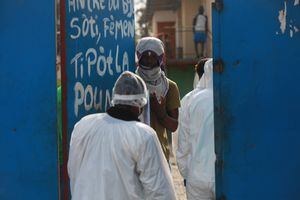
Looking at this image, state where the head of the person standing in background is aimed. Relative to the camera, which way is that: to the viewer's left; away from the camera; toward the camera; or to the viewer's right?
toward the camera

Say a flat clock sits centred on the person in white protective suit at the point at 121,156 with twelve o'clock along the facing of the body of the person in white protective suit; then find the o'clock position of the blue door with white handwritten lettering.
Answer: The blue door with white handwritten lettering is roughly at 10 o'clock from the person in white protective suit.

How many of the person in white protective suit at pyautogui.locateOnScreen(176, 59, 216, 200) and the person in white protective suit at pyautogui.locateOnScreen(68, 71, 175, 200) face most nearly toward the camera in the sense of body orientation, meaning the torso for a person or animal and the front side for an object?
0

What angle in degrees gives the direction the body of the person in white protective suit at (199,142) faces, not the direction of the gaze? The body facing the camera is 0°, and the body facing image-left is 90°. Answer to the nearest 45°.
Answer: approximately 135°

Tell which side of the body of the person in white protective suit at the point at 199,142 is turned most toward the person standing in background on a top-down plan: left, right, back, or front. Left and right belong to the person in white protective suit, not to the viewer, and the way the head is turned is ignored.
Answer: front

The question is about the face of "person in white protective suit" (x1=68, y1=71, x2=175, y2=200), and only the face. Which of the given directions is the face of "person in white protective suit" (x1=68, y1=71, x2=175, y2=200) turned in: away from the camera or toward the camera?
away from the camera

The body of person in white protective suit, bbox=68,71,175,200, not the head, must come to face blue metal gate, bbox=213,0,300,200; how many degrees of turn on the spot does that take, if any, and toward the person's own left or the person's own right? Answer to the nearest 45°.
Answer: approximately 45° to the person's own right

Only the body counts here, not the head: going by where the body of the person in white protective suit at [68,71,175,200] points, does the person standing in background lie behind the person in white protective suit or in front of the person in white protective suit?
in front

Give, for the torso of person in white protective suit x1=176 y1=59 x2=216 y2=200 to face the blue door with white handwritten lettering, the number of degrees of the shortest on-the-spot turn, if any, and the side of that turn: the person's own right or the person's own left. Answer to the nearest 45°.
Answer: approximately 45° to the person's own left

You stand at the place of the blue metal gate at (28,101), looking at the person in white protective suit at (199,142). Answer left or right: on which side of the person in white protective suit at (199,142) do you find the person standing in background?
left
